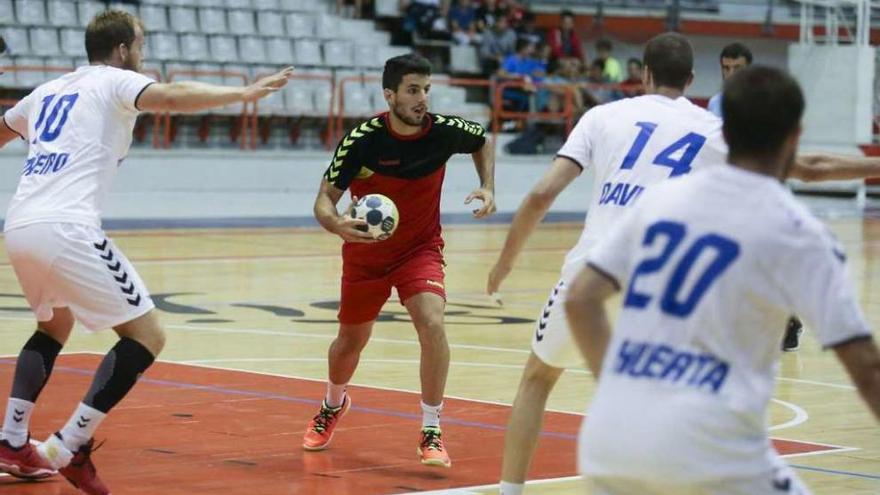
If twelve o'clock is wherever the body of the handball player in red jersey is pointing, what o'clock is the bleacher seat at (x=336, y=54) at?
The bleacher seat is roughly at 6 o'clock from the handball player in red jersey.

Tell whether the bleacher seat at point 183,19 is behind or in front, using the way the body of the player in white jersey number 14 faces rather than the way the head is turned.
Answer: in front

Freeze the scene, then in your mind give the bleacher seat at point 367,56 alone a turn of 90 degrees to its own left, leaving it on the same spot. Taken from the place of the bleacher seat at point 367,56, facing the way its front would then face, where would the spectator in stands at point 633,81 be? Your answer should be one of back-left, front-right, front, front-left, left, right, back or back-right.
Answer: front

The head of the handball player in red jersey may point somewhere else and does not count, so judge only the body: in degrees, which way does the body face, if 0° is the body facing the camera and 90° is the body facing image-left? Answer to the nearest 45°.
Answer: approximately 0°

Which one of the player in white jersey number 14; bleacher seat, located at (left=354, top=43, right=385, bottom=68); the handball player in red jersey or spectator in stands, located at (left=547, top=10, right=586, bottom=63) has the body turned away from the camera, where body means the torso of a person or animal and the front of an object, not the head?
the player in white jersey number 14

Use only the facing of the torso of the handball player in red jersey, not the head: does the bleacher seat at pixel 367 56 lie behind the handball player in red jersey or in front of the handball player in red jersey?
behind

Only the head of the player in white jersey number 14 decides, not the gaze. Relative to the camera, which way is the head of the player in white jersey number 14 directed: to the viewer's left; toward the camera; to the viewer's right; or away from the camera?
away from the camera

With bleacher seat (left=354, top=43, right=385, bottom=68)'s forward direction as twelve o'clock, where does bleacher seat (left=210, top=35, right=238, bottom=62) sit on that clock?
bleacher seat (left=210, top=35, right=238, bottom=62) is roughly at 2 o'clock from bleacher seat (left=354, top=43, right=385, bottom=68).

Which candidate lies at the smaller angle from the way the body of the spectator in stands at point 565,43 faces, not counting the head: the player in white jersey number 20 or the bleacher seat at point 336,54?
the player in white jersey number 20

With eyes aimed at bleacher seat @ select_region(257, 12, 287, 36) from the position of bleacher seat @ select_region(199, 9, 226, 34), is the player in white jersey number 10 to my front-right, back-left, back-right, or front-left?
back-right

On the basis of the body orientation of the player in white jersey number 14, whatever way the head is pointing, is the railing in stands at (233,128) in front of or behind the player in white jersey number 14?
in front
